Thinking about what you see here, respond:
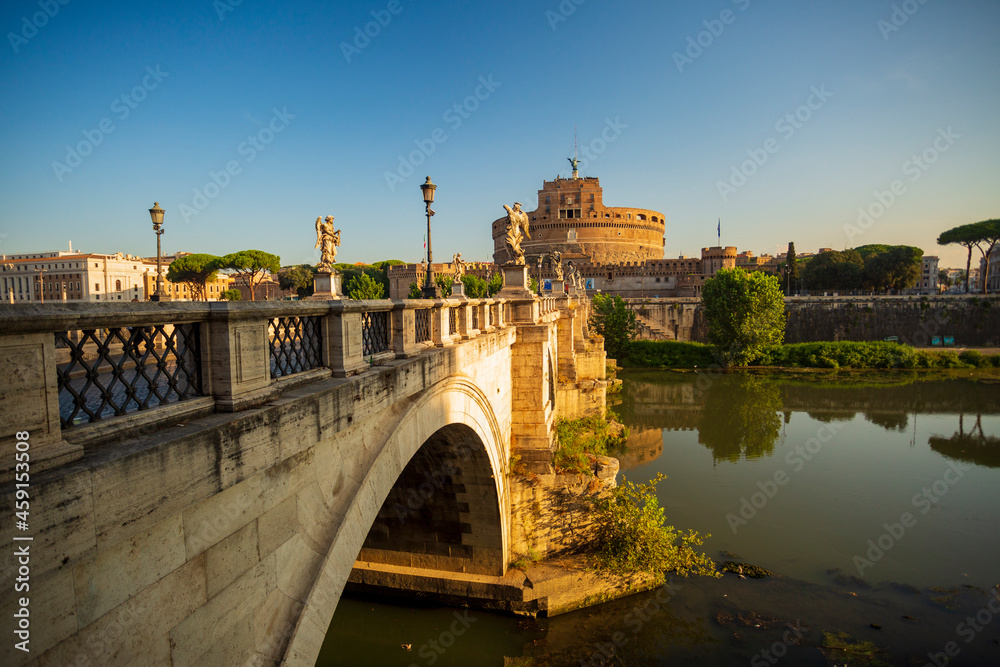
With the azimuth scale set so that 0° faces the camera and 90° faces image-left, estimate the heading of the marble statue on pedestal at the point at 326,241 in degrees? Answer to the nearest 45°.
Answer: approximately 315°

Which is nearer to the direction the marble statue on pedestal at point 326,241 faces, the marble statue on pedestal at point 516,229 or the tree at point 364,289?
the marble statue on pedestal

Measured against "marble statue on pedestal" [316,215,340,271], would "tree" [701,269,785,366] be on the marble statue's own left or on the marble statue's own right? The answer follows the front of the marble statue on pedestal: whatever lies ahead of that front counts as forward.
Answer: on the marble statue's own left

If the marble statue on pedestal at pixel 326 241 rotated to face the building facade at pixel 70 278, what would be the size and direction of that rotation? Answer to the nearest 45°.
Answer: approximately 180°

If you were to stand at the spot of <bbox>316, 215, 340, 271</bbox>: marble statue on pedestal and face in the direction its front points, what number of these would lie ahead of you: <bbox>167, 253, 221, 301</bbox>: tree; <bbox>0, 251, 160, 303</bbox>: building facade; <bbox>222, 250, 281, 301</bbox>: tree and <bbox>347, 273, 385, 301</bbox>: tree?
0

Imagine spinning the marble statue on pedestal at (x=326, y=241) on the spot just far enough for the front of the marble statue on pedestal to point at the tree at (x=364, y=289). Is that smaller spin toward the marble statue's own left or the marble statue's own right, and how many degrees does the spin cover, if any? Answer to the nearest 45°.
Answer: approximately 135° to the marble statue's own left

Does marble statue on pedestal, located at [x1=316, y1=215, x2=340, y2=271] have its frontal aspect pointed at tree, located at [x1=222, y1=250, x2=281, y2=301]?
no

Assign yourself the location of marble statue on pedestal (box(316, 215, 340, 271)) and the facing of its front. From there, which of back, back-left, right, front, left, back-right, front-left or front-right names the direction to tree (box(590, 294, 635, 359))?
left

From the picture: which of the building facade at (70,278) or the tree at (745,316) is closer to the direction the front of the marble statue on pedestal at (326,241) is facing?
the tree
